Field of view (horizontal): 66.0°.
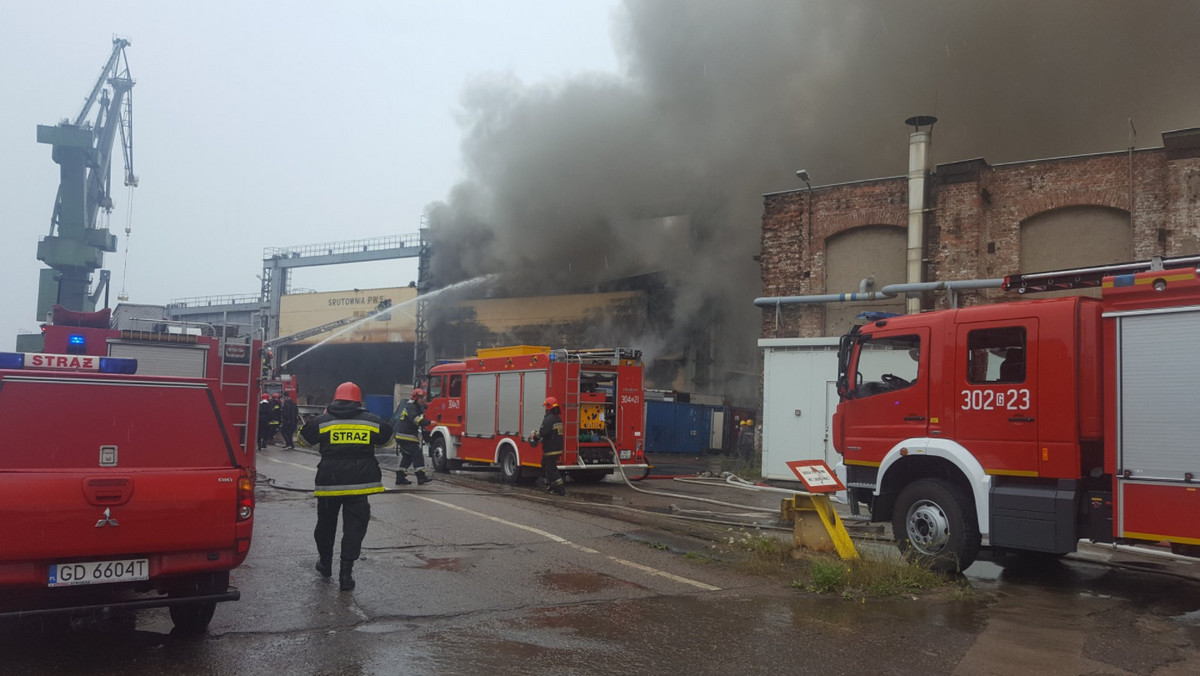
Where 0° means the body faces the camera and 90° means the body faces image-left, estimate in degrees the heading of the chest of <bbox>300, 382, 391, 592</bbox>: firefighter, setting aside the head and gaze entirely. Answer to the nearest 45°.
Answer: approximately 180°

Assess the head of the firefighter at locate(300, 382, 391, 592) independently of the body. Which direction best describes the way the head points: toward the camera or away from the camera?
away from the camera

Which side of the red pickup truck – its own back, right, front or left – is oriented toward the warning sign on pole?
right

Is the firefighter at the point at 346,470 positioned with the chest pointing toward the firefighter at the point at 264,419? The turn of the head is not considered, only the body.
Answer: yes

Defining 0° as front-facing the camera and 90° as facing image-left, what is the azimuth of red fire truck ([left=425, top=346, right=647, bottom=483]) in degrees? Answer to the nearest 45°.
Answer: approximately 135°

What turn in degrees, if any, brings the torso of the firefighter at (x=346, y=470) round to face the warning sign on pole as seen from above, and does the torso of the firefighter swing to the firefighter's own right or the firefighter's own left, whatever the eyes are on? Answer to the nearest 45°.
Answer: approximately 90° to the firefighter's own right

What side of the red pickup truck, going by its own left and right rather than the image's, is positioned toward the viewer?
back

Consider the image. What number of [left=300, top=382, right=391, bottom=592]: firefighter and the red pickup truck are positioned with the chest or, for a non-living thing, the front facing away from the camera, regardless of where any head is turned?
2

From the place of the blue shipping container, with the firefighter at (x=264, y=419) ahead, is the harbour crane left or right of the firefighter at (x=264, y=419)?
right

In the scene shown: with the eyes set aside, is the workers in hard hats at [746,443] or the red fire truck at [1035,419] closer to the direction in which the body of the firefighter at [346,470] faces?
the workers in hard hats

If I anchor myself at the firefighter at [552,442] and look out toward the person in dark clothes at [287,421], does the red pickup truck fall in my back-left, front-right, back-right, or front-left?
back-left

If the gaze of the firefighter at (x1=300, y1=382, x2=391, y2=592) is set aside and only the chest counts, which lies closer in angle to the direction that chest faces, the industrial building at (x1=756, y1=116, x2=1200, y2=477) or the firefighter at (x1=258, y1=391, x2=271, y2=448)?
the firefighter
